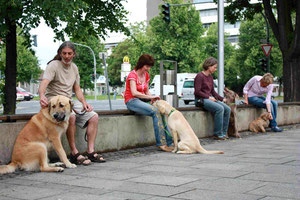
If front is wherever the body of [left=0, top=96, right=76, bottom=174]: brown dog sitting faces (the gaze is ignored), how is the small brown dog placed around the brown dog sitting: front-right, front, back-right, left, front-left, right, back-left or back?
front-left

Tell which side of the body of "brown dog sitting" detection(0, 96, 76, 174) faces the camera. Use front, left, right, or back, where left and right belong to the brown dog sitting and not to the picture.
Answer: right

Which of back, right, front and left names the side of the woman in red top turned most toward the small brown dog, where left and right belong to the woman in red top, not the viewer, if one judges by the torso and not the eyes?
left

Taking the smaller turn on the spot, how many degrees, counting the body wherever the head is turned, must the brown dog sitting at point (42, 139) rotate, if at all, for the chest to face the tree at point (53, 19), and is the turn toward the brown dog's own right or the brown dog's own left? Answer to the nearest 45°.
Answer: approximately 90° to the brown dog's own left

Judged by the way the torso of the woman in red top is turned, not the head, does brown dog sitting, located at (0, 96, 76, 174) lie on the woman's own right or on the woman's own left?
on the woman's own right

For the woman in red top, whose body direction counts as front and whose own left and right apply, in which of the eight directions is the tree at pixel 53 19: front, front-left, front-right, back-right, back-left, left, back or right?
back

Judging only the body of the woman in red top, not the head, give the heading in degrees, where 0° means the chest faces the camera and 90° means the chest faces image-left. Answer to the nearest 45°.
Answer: approximately 315°

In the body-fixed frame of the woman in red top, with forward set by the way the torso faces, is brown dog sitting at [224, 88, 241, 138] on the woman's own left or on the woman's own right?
on the woman's own left

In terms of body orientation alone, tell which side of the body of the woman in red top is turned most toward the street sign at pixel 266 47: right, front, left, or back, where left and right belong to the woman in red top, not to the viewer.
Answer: left

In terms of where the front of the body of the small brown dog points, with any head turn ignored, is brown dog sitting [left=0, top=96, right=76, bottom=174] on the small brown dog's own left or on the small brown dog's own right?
on the small brown dog's own right
